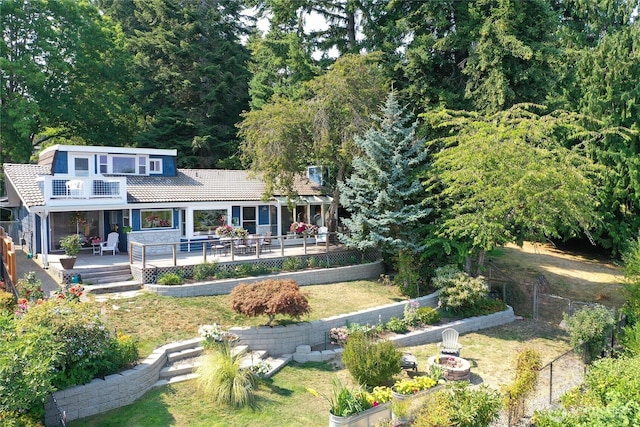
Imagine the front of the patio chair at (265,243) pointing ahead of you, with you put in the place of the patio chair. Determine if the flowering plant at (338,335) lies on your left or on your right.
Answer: on your left

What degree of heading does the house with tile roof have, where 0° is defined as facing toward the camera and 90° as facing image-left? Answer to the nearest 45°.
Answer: approximately 315°

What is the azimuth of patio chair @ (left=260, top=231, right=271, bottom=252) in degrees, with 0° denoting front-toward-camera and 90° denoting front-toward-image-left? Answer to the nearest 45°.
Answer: approximately 45°

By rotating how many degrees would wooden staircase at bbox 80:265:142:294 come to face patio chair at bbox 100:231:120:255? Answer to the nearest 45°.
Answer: approximately 180°

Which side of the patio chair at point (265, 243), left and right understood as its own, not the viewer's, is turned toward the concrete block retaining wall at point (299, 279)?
left

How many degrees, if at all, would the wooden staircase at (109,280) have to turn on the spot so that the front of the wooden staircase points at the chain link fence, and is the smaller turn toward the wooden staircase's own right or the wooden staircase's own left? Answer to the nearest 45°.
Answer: approximately 45° to the wooden staircase's own left

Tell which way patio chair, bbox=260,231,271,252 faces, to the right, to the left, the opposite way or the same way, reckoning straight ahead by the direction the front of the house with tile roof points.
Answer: to the right

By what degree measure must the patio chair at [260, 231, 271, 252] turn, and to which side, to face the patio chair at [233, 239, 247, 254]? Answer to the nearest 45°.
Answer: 0° — it already faces it

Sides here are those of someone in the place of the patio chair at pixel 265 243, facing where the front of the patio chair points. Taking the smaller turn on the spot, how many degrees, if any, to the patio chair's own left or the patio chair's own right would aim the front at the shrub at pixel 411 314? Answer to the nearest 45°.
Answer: approximately 90° to the patio chair's own left

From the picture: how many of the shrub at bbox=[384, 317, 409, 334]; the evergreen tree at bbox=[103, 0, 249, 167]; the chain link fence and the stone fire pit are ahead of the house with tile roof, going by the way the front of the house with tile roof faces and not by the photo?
3

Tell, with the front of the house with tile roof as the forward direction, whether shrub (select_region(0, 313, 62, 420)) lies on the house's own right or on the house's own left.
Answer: on the house's own right

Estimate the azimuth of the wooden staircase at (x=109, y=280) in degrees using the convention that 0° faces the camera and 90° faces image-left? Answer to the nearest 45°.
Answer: approximately 0°

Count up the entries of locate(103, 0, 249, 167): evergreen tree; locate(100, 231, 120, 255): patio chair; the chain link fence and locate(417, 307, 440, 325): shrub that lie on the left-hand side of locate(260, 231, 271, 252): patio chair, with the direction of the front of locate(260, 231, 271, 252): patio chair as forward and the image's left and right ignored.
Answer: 2
